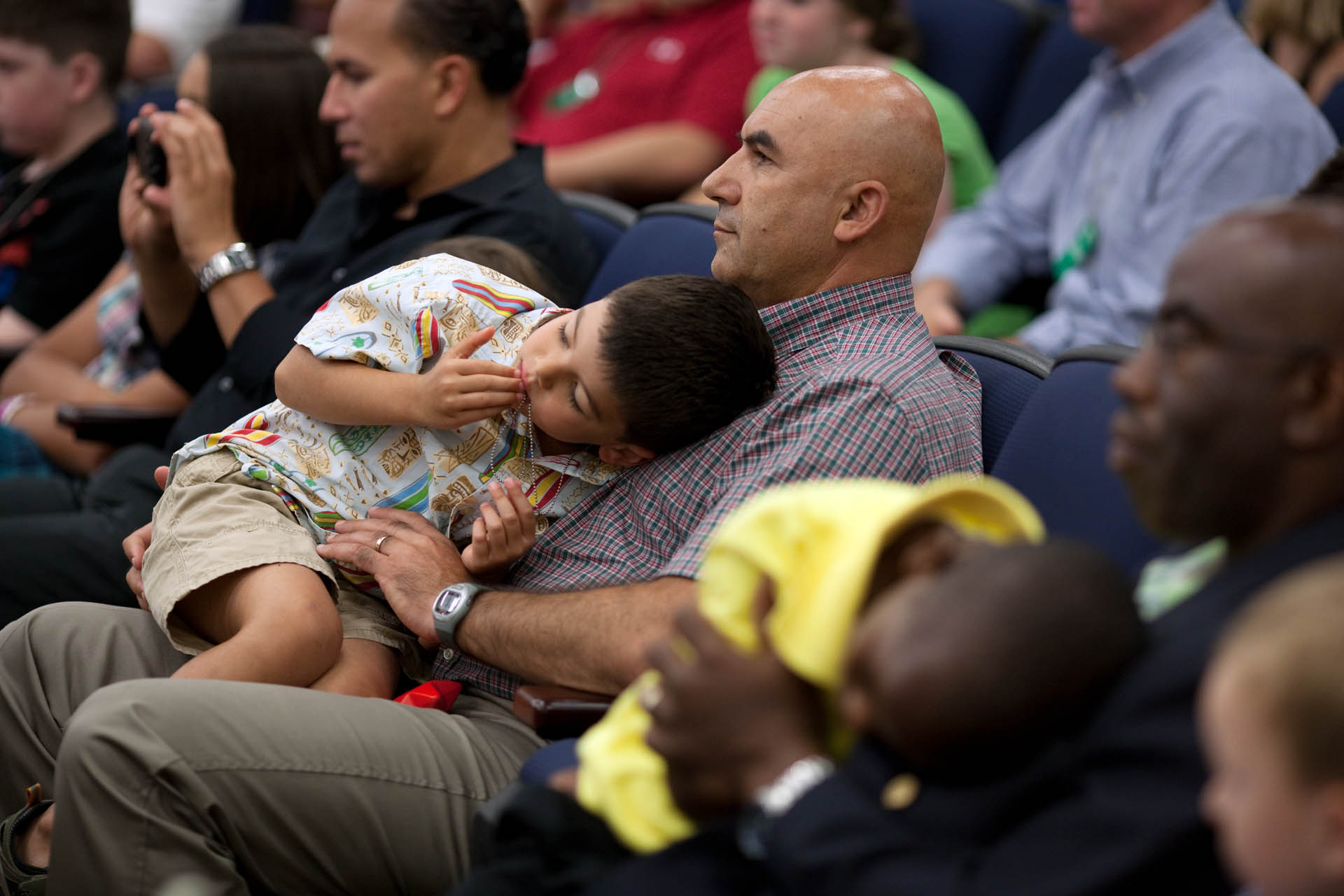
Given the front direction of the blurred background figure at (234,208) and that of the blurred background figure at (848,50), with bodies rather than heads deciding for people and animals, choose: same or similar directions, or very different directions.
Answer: same or similar directions

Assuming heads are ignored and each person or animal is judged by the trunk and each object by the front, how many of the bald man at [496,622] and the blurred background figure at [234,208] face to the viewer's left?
2

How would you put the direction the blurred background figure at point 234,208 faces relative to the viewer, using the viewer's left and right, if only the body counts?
facing to the left of the viewer

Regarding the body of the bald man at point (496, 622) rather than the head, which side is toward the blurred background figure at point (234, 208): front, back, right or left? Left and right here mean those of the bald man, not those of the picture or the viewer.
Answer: right

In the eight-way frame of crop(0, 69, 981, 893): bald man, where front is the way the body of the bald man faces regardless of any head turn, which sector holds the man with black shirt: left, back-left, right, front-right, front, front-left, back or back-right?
right

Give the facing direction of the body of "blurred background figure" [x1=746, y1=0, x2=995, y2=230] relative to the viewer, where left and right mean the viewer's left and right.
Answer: facing the viewer and to the left of the viewer

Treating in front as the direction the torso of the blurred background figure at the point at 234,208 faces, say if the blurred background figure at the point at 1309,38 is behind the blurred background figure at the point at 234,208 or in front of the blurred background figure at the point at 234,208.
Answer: behind

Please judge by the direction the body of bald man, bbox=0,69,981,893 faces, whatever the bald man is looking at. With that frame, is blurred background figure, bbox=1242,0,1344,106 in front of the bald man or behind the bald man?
behind

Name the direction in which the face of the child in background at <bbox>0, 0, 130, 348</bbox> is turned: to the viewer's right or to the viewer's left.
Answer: to the viewer's left

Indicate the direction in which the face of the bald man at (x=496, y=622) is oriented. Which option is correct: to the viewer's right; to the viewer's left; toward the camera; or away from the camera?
to the viewer's left

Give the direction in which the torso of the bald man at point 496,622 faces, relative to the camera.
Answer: to the viewer's left
